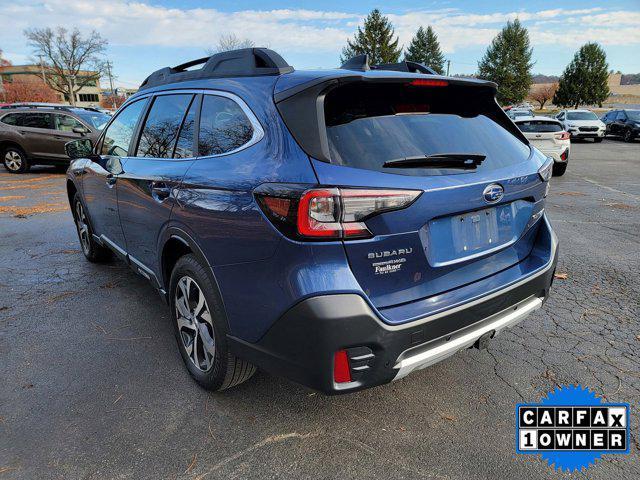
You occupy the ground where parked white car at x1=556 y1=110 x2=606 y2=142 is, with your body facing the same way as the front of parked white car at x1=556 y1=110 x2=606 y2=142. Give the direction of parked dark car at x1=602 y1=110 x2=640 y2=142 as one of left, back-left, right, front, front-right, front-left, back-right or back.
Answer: left

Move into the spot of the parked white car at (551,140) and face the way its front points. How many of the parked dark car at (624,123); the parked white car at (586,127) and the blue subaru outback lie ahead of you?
2

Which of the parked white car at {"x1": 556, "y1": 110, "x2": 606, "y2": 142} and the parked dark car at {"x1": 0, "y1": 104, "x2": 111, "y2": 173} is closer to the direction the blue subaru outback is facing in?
the parked dark car

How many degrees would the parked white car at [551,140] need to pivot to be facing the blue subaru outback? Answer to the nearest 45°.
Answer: approximately 180°

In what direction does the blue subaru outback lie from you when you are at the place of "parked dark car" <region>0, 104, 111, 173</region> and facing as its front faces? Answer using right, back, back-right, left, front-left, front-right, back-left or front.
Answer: front-right

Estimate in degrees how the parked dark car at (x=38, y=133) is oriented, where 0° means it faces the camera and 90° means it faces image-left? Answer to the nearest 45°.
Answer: approximately 315°

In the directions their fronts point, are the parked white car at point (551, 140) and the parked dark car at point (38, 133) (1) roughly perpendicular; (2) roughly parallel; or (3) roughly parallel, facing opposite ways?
roughly perpendicular

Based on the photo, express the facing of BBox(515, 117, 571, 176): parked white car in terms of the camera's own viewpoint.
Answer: facing away from the viewer

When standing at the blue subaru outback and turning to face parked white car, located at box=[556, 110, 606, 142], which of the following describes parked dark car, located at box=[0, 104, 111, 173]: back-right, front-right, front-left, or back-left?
front-left

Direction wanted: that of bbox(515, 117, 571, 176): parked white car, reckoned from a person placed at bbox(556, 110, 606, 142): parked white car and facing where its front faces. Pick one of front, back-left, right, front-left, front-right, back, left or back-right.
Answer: front-right

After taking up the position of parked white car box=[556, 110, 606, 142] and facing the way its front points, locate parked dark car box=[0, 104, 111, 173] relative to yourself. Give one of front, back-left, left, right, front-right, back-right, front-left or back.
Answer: right

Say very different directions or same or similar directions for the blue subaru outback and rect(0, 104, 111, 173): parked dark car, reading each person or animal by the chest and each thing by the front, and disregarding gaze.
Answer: very different directions

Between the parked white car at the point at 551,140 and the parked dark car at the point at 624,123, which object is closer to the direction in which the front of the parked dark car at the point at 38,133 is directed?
the parked white car

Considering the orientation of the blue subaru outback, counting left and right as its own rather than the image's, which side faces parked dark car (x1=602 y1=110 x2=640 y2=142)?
right

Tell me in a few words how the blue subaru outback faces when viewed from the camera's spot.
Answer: facing away from the viewer and to the left of the viewer

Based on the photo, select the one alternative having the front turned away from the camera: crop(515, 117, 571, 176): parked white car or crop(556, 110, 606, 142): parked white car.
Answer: crop(515, 117, 571, 176): parked white car

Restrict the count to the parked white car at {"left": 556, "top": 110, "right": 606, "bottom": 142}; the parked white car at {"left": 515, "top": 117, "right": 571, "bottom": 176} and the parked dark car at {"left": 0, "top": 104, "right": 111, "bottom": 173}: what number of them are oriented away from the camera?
1

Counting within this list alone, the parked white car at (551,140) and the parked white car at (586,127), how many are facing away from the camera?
1

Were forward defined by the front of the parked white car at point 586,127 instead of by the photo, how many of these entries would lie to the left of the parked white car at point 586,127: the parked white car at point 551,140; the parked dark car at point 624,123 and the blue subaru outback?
1

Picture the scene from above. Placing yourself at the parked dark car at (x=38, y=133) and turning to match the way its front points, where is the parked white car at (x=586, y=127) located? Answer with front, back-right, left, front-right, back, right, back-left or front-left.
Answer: front-left

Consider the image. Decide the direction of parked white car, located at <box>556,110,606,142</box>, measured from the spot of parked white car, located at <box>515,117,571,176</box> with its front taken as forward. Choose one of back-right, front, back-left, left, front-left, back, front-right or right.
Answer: front
